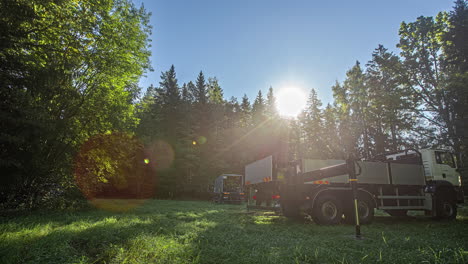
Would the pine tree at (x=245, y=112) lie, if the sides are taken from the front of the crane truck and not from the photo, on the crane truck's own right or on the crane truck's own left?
on the crane truck's own left

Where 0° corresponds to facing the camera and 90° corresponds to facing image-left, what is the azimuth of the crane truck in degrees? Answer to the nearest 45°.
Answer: approximately 225°

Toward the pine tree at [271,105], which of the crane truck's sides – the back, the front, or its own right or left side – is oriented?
left

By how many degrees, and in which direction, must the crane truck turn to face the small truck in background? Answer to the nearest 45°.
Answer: approximately 90° to its left

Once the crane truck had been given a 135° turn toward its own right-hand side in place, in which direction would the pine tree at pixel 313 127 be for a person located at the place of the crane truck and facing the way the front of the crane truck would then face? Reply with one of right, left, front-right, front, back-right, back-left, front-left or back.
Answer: back

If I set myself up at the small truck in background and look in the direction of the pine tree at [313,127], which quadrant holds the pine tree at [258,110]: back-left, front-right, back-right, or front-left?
front-left
